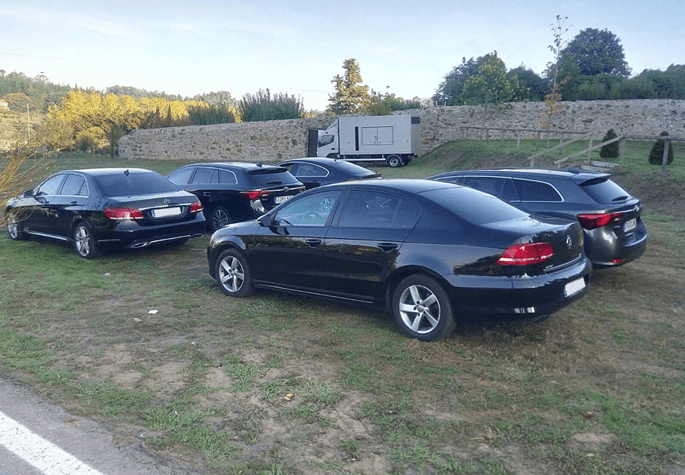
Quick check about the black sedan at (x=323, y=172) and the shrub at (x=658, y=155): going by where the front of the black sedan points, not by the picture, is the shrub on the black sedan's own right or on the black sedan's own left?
on the black sedan's own right

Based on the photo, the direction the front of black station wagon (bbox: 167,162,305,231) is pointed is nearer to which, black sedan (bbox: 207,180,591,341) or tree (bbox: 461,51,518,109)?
the tree

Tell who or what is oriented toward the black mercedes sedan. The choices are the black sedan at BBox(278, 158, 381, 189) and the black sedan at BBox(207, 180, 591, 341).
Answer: the black sedan at BBox(207, 180, 591, 341)

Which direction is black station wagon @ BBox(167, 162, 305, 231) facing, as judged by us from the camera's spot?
facing away from the viewer and to the left of the viewer

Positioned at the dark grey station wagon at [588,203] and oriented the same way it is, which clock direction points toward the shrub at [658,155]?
The shrub is roughly at 2 o'clock from the dark grey station wagon.

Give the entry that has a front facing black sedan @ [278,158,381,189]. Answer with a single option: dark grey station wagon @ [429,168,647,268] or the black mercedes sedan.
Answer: dark grey station wagon @ [429,168,647,268]

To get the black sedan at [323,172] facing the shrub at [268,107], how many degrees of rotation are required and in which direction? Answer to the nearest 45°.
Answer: approximately 45° to its right

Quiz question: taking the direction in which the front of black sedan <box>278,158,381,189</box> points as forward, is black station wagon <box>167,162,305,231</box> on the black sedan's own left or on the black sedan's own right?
on the black sedan's own left

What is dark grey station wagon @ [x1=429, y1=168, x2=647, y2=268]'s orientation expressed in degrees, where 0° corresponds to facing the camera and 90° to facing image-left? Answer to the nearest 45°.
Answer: approximately 135°
